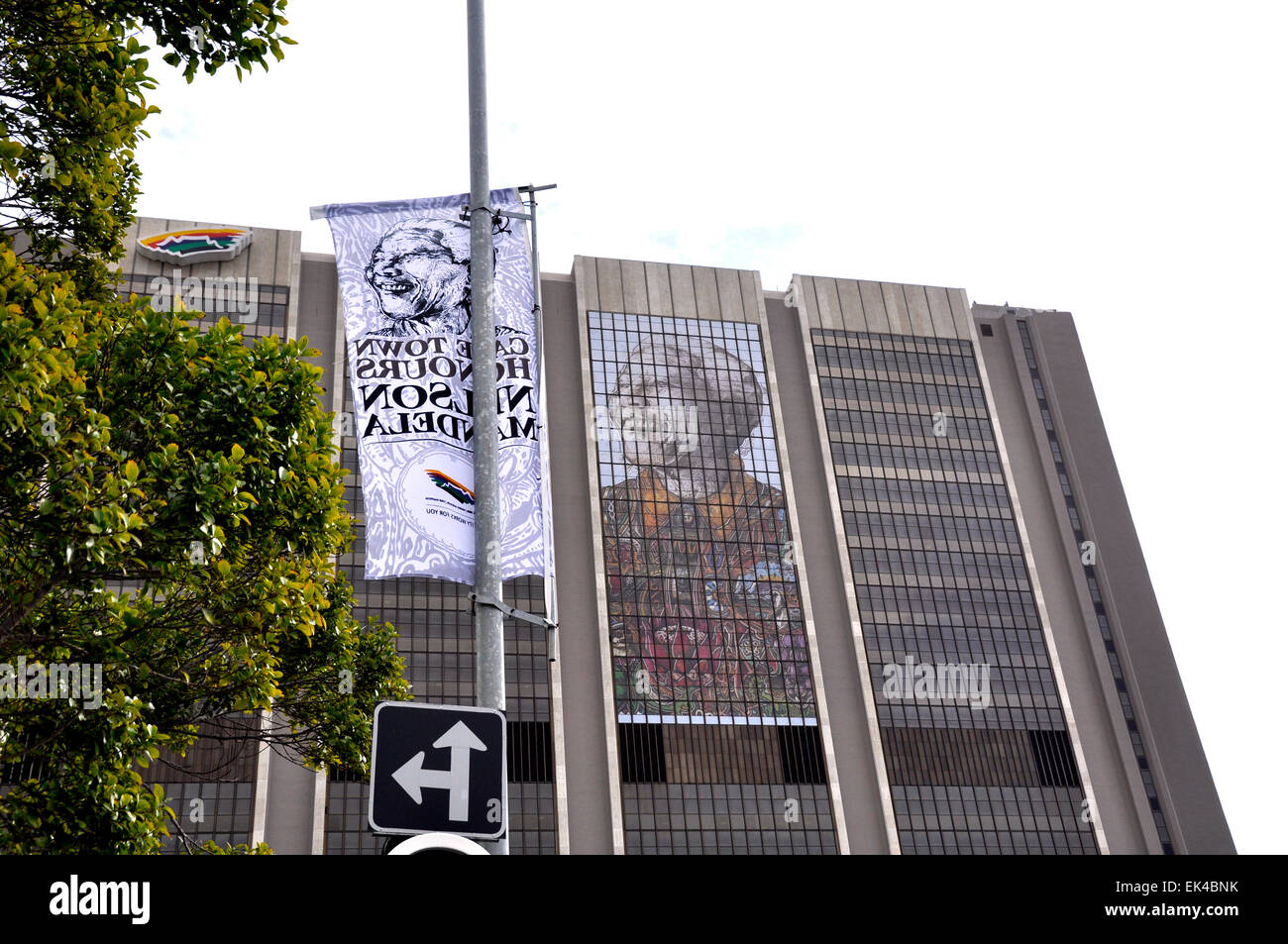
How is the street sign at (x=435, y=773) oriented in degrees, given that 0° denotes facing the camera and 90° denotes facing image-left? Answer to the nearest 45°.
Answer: approximately 0°

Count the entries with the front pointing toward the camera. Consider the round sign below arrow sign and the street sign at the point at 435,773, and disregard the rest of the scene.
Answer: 2
